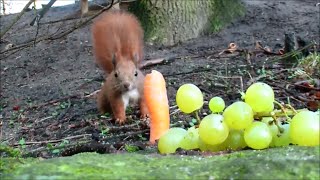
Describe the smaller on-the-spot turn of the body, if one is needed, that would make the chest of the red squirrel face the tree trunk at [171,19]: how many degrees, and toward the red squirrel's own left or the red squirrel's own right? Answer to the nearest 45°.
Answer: approximately 180°

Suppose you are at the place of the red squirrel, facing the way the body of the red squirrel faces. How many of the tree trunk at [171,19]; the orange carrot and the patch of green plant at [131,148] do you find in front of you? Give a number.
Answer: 2

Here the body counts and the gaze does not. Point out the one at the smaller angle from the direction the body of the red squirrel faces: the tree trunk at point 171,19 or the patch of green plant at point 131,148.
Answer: the patch of green plant

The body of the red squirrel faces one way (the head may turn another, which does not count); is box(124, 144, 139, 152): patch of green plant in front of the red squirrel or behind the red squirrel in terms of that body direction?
in front

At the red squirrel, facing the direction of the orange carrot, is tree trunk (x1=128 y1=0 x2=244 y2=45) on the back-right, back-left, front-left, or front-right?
back-left

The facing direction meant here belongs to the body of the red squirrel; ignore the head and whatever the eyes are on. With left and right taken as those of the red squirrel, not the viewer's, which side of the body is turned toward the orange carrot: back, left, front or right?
front

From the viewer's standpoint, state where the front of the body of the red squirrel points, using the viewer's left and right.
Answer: facing the viewer
